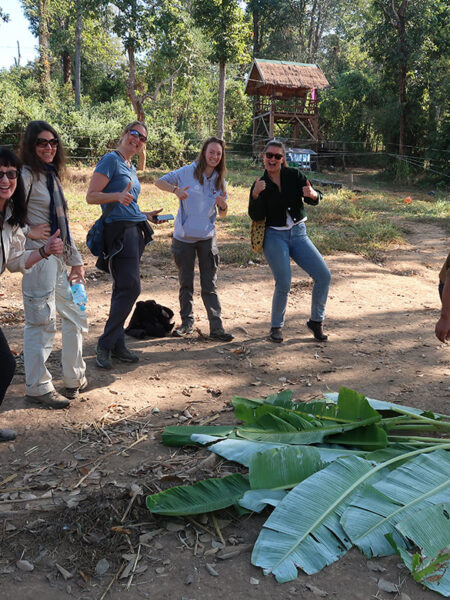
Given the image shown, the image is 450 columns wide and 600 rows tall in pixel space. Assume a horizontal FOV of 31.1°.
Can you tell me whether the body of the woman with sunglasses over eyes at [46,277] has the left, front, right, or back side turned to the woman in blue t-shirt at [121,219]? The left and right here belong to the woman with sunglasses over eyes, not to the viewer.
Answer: left

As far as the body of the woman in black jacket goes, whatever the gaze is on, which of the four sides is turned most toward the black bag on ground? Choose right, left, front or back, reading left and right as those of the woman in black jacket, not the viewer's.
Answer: right

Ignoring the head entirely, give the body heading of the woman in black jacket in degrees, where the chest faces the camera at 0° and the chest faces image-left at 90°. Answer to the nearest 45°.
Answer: approximately 0°

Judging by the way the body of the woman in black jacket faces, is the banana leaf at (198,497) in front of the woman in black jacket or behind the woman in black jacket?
in front

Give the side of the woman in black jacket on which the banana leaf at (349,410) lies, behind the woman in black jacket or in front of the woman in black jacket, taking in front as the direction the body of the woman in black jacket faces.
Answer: in front

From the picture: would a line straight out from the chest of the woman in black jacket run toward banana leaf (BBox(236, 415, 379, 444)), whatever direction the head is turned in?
yes

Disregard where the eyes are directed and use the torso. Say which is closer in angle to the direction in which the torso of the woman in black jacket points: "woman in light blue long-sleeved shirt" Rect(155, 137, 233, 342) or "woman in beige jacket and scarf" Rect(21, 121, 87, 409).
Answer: the woman in beige jacket and scarf
